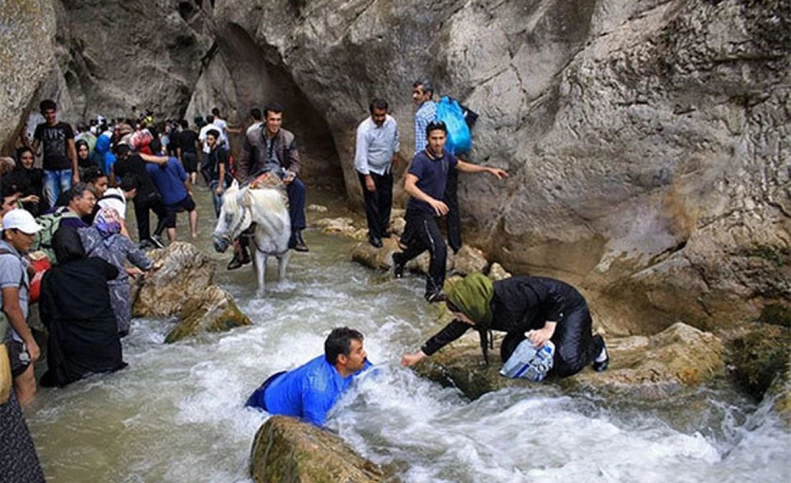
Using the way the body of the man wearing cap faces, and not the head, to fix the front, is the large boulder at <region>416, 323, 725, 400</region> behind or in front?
in front

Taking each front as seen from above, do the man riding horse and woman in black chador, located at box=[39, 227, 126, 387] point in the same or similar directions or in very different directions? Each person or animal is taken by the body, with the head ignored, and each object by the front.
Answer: very different directions

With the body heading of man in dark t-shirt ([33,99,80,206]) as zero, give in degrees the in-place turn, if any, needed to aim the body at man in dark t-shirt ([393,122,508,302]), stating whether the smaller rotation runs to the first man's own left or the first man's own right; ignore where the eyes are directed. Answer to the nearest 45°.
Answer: approximately 45° to the first man's own left

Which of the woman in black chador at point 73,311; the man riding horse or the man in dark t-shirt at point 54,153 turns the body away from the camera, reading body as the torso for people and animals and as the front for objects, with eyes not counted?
the woman in black chador

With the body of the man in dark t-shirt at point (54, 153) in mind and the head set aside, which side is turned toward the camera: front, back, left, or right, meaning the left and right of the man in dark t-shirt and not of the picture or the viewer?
front

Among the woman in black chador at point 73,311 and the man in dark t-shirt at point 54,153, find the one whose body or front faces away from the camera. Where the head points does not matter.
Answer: the woman in black chador

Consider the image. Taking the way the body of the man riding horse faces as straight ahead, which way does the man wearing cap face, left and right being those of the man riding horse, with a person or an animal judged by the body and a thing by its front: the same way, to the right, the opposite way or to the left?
to the left

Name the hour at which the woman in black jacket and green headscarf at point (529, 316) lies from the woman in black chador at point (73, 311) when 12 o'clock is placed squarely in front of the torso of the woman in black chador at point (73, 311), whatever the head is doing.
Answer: the woman in black jacket and green headscarf at point (529, 316) is roughly at 4 o'clock from the woman in black chador at point (73, 311).

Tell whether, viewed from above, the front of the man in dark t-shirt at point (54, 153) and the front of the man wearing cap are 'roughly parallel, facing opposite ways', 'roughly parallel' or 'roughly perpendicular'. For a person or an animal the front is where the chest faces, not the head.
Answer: roughly perpendicular

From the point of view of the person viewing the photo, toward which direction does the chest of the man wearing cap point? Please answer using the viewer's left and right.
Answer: facing to the right of the viewer

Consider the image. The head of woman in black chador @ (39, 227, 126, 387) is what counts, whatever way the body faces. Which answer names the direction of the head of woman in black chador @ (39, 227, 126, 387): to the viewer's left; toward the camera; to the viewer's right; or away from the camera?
away from the camera

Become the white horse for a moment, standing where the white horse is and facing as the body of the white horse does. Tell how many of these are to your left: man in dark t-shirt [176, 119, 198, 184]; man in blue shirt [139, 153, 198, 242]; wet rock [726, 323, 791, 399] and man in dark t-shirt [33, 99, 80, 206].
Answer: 1

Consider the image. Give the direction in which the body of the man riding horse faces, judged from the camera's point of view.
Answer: toward the camera

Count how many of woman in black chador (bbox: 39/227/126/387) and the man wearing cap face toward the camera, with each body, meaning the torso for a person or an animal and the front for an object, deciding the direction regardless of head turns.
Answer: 0

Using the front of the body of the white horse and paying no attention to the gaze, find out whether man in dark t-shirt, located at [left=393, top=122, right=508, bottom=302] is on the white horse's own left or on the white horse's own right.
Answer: on the white horse's own left

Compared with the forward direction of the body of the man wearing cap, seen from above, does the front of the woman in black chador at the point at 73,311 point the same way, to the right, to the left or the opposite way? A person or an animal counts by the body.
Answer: to the left

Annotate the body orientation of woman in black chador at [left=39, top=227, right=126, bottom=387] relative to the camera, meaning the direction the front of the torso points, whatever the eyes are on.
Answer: away from the camera

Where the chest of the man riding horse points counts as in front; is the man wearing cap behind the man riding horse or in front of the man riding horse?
in front

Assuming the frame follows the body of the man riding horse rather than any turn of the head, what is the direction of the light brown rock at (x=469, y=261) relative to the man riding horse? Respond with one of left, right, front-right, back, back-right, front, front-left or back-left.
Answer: left
